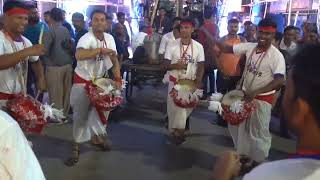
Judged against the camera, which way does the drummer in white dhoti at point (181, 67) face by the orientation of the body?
toward the camera

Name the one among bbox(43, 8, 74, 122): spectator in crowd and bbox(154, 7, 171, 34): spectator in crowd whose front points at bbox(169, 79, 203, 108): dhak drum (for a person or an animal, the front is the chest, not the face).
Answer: bbox(154, 7, 171, 34): spectator in crowd

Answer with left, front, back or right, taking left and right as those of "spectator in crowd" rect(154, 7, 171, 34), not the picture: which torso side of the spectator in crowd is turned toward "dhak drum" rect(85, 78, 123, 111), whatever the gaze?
front

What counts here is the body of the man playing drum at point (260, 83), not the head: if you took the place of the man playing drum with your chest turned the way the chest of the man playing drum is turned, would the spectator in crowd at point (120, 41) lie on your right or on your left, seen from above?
on your right

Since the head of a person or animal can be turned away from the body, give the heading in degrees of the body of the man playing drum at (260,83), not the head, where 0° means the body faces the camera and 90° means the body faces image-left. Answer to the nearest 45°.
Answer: approximately 45°

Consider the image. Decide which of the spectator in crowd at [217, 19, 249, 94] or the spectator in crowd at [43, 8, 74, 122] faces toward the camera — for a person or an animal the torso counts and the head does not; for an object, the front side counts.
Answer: the spectator in crowd at [217, 19, 249, 94]

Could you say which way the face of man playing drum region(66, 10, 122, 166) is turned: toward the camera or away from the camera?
toward the camera

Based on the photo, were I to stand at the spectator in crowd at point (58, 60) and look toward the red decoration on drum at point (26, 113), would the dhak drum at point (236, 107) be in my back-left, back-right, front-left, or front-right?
front-left

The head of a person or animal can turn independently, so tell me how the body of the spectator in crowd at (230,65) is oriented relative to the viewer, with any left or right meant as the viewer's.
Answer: facing the viewer

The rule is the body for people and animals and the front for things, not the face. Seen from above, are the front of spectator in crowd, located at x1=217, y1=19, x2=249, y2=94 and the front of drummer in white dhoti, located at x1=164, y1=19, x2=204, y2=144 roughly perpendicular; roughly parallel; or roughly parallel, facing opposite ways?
roughly parallel
